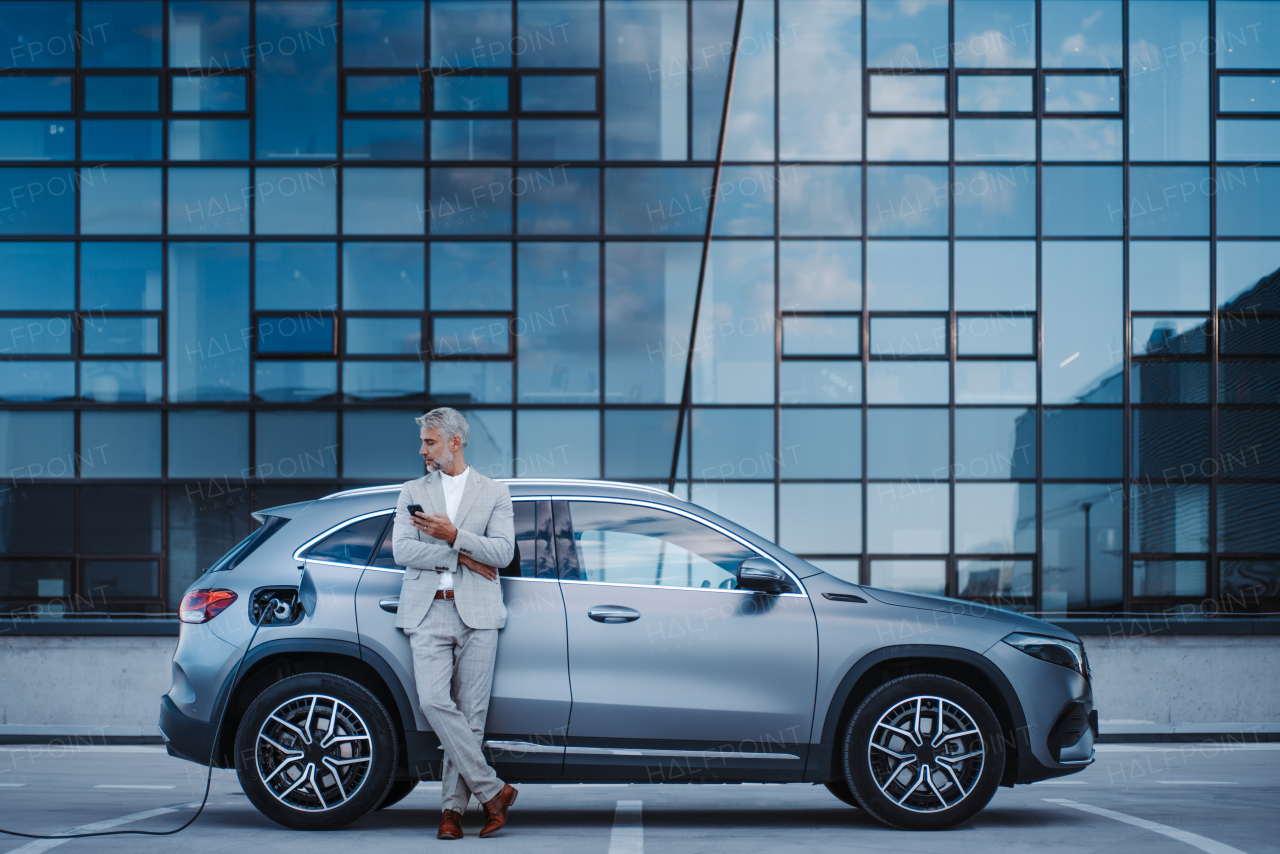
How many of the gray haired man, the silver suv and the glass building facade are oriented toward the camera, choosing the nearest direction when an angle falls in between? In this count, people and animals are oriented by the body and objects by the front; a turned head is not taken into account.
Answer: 2

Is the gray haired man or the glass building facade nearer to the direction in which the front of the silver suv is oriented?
the glass building facade

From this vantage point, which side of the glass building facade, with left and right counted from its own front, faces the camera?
front

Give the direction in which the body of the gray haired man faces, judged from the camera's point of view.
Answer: toward the camera

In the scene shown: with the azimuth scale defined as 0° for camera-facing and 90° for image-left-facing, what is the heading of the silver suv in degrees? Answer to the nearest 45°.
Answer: approximately 270°

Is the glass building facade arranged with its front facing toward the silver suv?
yes

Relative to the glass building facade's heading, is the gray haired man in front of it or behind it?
in front

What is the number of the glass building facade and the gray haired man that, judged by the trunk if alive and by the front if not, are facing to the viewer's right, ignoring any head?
0

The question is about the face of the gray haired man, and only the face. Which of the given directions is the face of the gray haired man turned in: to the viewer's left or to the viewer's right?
to the viewer's left

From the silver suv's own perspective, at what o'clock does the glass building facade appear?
The glass building facade is roughly at 9 o'clock from the silver suv.

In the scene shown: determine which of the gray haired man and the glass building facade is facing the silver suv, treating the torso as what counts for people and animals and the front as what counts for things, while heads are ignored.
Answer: the glass building facade

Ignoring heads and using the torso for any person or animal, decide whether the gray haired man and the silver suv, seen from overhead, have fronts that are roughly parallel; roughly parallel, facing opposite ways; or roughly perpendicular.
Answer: roughly perpendicular
